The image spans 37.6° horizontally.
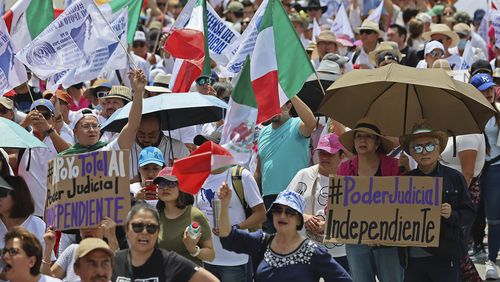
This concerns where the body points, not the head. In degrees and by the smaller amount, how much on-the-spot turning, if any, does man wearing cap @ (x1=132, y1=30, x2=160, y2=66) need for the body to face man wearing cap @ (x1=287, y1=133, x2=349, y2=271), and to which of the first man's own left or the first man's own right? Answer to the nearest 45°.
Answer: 0° — they already face them

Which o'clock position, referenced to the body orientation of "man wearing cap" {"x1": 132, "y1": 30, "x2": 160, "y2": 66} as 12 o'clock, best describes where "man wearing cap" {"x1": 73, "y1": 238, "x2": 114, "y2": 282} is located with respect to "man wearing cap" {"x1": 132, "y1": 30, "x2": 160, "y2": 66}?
"man wearing cap" {"x1": 73, "y1": 238, "x2": 114, "y2": 282} is roughly at 12 o'clock from "man wearing cap" {"x1": 132, "y1": 30, "x2": 160, "y2": 66}.

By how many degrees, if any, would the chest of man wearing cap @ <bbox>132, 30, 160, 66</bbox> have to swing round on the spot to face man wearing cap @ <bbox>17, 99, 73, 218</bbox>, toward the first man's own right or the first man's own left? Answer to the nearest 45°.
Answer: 0° — they already face them

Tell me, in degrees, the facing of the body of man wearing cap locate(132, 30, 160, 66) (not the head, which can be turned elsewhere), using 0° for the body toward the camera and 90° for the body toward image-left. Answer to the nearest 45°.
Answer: approximately 0°

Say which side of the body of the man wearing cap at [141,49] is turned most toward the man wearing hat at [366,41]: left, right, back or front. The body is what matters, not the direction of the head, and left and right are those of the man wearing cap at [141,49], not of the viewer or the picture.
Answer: left

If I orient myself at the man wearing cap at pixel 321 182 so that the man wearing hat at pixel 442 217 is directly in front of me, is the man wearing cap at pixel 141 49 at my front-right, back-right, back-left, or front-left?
back-left
